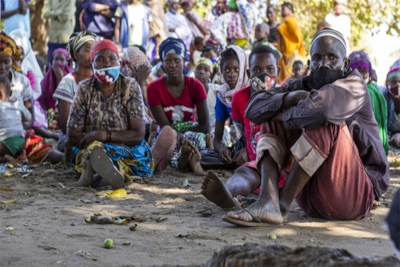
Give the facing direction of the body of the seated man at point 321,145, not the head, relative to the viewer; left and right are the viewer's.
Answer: facing the viewer and to the left of the viewer

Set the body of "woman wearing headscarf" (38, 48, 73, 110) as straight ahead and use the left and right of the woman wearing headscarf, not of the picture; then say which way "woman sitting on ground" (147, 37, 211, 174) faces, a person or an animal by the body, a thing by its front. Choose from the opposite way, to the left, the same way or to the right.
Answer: the same way

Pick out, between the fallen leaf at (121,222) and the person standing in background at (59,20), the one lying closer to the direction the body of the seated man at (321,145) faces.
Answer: the fallen leaf

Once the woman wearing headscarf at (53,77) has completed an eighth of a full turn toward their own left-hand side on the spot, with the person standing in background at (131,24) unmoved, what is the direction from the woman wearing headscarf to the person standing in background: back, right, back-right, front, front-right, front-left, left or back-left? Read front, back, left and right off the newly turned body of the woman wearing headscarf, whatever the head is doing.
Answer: left

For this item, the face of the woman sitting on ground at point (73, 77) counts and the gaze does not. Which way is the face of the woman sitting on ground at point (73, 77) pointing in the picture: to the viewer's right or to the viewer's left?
to the viewer's right

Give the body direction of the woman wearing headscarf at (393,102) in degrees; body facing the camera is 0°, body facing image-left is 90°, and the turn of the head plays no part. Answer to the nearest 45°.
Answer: approximately 45°

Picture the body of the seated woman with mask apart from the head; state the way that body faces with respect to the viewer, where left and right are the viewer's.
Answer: facing the viewer

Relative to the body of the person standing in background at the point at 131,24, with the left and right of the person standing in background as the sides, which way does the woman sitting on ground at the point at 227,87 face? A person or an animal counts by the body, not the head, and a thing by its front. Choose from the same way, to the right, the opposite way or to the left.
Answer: the same way

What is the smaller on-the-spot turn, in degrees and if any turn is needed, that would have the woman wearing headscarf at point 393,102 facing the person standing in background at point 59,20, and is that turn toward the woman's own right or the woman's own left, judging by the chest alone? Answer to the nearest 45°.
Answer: approximately 45° to the woman's own right

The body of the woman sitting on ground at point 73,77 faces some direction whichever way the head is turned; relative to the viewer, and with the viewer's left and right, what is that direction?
facing the viewer and to the right of the viewer

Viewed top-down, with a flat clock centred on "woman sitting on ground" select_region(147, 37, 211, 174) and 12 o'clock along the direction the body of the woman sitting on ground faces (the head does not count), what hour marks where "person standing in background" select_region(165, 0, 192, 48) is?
The person standing in background is roughly at 6 o'clock from the woman sitting on ground.

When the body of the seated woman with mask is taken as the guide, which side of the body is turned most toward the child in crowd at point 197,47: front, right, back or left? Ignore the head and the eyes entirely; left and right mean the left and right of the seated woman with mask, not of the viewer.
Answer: back

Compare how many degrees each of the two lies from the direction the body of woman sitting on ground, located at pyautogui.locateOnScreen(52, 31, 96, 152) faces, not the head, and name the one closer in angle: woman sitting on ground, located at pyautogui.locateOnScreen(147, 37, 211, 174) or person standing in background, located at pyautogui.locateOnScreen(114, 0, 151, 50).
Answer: the woman sitting on ground

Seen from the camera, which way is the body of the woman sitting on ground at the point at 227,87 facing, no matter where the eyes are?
toward the camera

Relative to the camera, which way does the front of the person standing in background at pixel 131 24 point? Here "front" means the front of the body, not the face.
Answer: toward the camera

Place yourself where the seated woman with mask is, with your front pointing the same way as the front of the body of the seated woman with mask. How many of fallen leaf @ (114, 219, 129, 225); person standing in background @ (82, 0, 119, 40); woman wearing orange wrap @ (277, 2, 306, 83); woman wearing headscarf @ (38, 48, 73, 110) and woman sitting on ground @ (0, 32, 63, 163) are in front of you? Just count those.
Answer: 1
